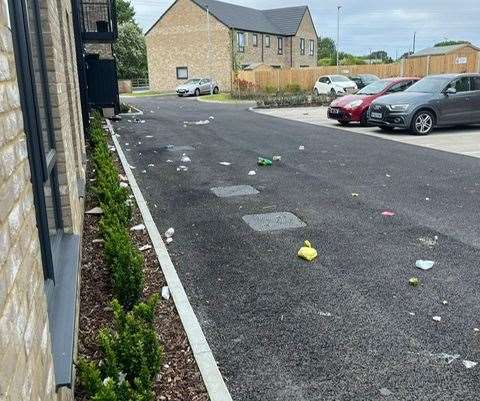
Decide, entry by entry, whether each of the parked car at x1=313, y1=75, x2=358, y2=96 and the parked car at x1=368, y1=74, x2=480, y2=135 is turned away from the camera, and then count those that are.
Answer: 0

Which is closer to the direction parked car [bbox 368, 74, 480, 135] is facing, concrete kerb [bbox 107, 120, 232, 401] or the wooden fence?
the concrete kerb

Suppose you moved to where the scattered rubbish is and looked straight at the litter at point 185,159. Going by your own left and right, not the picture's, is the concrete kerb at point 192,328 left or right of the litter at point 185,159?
left

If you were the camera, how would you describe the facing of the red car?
facing the viewer and to the left of the viewer

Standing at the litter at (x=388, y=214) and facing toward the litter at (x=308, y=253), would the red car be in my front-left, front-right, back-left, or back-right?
back-right

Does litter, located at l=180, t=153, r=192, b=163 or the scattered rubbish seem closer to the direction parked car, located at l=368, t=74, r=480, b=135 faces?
the litter

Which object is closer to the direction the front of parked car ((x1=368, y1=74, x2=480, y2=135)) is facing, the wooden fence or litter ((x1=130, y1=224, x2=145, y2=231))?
the litter

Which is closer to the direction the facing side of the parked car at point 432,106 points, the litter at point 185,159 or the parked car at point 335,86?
the litter

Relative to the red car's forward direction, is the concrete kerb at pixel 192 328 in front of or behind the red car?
in front

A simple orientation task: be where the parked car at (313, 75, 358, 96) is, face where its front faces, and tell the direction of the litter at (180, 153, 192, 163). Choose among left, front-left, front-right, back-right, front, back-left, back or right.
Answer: front-right
